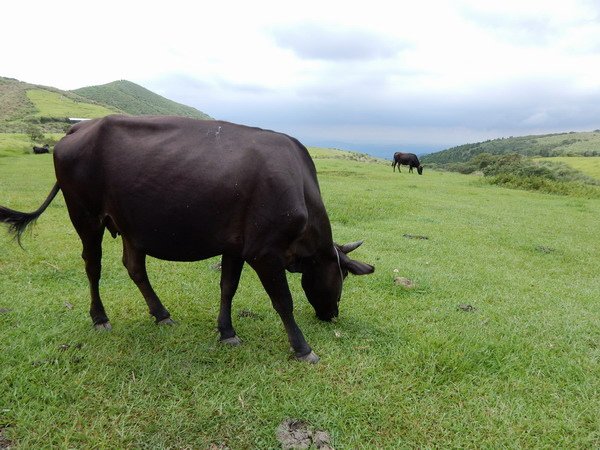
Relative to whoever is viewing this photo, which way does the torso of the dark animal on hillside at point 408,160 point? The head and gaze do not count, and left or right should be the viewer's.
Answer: facing to the right of the viewer

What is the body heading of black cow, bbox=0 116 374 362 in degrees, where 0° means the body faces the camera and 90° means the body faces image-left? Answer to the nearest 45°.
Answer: approximately 315°

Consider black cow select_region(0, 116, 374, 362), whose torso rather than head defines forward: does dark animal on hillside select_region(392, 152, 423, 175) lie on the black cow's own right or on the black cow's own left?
on the black cow's own left

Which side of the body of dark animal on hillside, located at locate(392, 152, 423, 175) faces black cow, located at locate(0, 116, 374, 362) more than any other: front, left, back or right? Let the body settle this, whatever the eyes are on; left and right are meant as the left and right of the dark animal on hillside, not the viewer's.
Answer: right
